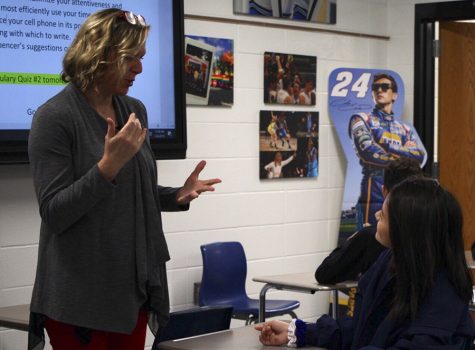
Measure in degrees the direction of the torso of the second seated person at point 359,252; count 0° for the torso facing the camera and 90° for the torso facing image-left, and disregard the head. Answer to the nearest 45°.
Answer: approximately 90°

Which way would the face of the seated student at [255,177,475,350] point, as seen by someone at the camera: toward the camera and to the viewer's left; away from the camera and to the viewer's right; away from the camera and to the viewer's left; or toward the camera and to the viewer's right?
away from the camera and to the viewer's left

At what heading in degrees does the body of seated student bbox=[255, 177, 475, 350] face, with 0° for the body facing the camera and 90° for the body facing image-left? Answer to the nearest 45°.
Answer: approximately 90°

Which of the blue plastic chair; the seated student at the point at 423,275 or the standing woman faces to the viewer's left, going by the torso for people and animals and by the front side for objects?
the seated student

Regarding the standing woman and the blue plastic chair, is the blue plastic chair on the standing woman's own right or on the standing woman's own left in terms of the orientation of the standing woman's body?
on the standing woman's own left

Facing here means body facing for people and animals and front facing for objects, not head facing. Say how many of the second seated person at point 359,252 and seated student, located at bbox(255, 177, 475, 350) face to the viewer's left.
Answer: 2

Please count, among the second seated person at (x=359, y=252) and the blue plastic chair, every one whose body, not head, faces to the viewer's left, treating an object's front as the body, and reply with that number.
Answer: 1

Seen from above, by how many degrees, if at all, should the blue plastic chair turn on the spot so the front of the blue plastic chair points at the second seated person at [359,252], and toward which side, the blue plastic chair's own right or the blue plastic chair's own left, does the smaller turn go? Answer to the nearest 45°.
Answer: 0° — it already faces them
